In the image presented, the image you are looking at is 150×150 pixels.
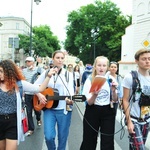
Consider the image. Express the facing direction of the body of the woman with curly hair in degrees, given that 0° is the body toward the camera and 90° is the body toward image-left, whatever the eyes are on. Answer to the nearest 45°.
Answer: approximately 0°
